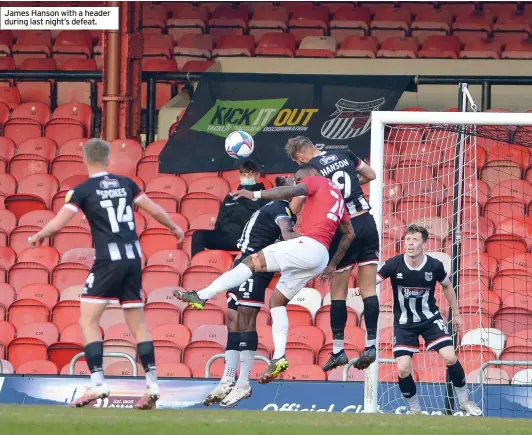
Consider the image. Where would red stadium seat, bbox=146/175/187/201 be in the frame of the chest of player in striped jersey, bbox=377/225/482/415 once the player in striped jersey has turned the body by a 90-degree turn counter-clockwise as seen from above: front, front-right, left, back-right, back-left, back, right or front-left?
back-left

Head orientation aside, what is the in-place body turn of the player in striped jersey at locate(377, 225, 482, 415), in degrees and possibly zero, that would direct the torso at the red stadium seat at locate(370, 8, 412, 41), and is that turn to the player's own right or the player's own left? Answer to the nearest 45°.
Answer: approximately 180°

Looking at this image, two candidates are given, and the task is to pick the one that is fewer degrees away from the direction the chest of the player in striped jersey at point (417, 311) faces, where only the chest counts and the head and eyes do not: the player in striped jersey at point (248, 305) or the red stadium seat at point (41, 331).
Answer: the player in striped jersey

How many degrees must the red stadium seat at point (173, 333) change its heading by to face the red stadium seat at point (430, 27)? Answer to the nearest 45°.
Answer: approximately 135° to its left

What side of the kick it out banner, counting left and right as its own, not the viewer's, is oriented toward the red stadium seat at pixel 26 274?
right

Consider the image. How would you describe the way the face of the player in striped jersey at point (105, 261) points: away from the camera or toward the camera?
away from the camera

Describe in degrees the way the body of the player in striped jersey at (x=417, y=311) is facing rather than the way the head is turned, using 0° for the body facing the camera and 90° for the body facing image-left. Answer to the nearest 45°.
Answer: approximately 0°

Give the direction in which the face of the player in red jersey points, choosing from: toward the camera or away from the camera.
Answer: away from the camera
